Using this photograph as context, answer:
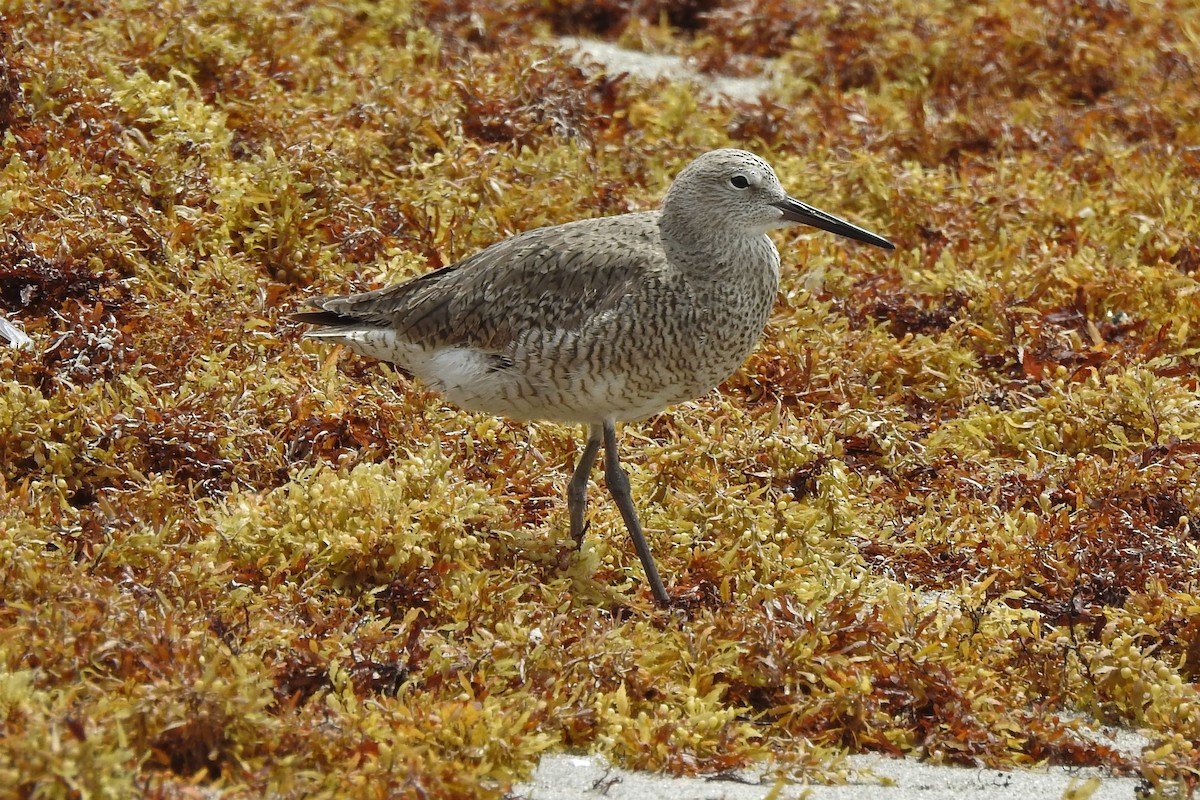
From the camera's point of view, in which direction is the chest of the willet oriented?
to the viewer's right
